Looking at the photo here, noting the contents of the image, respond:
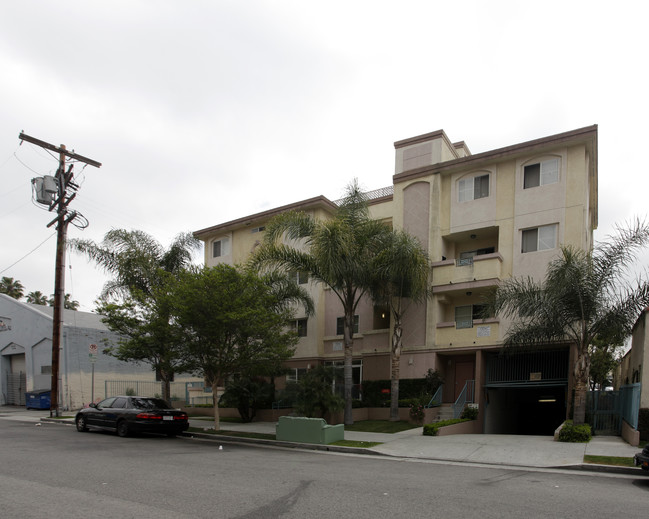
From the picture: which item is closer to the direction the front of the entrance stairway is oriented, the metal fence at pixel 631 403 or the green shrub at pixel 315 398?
the green shrub

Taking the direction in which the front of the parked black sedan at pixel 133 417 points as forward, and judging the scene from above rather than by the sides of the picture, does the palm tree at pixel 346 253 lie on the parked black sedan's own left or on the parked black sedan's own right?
on the parked black sedan's own right

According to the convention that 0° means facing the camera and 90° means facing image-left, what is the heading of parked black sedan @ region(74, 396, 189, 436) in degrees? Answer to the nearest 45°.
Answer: approximately 135°

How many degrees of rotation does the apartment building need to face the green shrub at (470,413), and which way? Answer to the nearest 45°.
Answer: approximately 45° to its left

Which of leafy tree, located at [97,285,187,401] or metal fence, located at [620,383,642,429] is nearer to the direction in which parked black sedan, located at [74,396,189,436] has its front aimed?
the leafy tree

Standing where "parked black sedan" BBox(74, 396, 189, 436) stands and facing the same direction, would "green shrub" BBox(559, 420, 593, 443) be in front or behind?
behind
